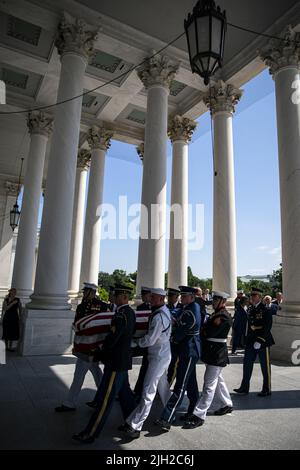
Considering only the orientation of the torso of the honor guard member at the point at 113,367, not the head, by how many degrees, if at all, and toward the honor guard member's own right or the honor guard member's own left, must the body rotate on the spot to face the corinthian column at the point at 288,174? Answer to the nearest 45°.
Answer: approximately 135° to the honor guard member's own right

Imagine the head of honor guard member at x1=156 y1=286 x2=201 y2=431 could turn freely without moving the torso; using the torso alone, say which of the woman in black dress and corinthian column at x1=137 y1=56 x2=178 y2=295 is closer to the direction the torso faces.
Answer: the woman in black dress

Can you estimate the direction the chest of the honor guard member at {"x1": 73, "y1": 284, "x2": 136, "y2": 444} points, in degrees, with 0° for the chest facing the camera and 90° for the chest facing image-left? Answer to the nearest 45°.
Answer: approximately 90°

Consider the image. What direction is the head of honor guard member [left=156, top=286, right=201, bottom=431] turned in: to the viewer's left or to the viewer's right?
to the viewer's left

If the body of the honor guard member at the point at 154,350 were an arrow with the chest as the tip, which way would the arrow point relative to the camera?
to the viewer's left

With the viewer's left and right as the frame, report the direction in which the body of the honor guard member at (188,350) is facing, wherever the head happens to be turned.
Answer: facing to the left of the viewer

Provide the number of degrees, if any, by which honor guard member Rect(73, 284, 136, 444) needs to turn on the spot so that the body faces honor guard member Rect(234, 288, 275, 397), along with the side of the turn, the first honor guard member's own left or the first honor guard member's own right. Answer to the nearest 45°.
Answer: approximately 135° to the first honor guard member's own right

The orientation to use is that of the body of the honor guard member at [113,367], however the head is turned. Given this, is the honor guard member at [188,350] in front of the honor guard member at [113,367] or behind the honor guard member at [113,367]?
behind
